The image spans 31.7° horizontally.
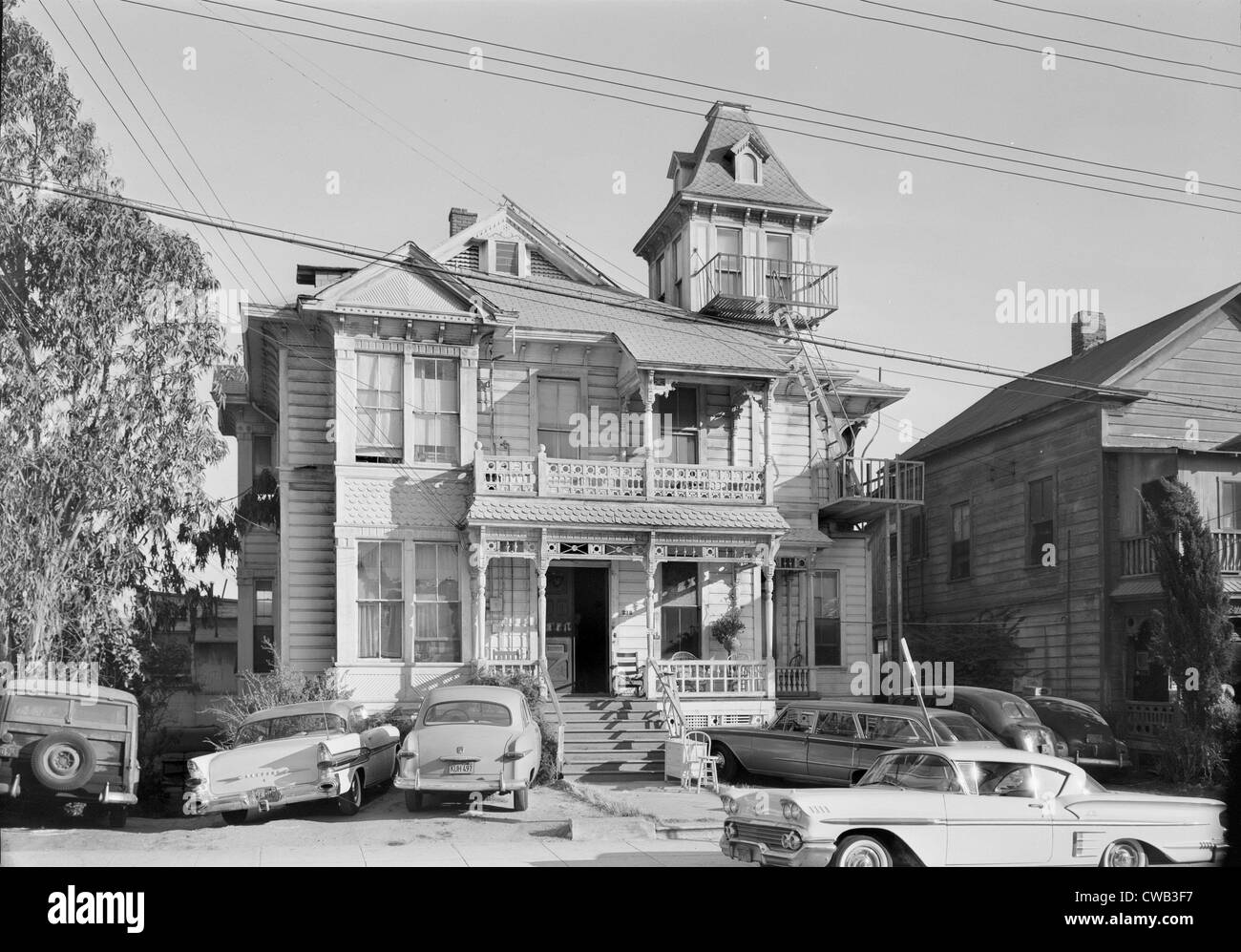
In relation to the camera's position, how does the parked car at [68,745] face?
facing away from the viewer

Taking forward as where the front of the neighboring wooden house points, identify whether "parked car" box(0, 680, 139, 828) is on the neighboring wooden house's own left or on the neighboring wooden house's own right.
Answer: on the neighboring wooden house's own right

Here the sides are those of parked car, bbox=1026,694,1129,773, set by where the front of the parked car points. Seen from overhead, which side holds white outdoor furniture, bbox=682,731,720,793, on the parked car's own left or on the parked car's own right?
on the parked car's own left

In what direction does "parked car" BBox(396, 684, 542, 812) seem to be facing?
away from the camera

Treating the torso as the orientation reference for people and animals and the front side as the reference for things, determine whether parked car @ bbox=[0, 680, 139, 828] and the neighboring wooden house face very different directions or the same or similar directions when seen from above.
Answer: very different directions

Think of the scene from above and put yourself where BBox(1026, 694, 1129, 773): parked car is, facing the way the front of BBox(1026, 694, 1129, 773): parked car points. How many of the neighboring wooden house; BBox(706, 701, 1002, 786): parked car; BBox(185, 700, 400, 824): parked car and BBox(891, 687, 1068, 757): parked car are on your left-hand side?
3

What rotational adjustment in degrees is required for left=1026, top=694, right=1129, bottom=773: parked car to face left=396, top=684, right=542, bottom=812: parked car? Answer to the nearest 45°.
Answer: approximately 90° to its left

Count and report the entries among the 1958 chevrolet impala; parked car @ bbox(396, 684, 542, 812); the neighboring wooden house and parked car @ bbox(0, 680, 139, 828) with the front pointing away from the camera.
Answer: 2

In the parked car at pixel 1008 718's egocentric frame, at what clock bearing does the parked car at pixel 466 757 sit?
the parked car at pixel 466 757 is roughly at 9 o'clock from the parked car at pixel 1008 718.
